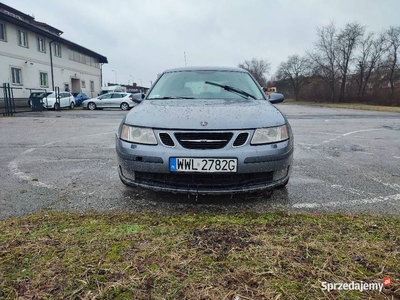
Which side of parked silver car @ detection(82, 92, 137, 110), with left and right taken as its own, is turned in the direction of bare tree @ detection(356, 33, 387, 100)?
back

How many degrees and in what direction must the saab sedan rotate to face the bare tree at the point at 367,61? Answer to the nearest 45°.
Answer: approximately 135° to its left

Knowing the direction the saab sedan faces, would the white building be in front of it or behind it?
behind

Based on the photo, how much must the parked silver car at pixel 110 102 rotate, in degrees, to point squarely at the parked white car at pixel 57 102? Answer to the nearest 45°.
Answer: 0° — it already faces it

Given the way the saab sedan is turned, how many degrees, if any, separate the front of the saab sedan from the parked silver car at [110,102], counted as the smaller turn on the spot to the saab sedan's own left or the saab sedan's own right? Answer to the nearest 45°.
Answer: approximately 180°

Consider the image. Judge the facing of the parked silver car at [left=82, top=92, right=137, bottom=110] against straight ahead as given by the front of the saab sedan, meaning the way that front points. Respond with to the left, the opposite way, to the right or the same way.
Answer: to the right

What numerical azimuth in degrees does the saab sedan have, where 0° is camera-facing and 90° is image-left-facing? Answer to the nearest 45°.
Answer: approximately 0°

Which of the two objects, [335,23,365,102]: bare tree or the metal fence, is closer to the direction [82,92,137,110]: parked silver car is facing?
the metal fence

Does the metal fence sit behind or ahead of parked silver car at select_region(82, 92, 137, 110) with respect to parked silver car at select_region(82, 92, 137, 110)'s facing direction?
ahead

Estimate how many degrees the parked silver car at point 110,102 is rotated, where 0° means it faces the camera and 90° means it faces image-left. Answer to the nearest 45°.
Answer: approximately 90°

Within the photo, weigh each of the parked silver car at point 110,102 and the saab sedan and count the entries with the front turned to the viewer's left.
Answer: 1
